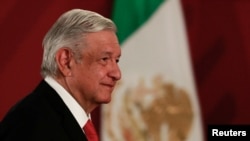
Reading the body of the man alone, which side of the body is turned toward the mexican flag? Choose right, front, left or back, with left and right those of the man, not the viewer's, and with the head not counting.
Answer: left

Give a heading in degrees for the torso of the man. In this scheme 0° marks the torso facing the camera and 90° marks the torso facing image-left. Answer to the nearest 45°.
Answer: approximately 270°
